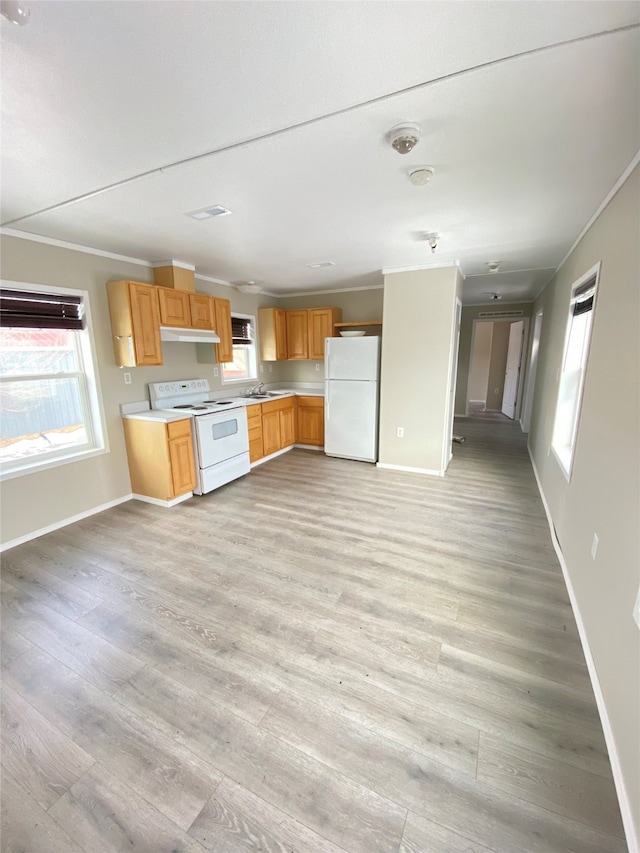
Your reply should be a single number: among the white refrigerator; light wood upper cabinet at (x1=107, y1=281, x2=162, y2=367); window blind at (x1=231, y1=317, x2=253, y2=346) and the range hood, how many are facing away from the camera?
0

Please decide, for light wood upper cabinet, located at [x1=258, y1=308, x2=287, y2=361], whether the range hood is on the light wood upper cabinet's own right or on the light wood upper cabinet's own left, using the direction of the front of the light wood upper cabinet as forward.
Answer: on the light wood upper cabinet's own right

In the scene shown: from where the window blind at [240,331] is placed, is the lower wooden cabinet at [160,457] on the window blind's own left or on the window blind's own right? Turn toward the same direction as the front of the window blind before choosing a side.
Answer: on the window blind's own right

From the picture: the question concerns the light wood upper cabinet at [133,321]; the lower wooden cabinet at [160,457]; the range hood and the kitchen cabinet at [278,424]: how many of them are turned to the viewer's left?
0

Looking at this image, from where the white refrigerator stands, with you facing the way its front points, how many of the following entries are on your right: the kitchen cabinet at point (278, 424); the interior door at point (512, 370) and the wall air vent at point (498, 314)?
1

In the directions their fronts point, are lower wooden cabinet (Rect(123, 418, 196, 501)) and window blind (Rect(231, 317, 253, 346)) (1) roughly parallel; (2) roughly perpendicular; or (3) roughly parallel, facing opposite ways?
roughly parallel

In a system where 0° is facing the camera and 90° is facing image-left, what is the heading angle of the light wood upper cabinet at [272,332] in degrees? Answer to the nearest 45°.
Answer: approximately 315°

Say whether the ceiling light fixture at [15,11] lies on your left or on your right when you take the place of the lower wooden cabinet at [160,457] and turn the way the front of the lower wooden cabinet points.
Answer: on your right

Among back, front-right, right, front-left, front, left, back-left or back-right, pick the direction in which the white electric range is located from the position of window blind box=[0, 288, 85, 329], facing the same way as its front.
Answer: front-left

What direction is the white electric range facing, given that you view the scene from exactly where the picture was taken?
facing the viewer and to the right of the viewer

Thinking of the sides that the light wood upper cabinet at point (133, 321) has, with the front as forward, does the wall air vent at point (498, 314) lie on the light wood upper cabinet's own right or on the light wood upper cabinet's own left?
on the light wood upper cabinet's own left

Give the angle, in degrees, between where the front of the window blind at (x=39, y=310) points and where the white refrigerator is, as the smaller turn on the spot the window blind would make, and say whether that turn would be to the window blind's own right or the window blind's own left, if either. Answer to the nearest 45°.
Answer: approximately 45° to the window blind's own left

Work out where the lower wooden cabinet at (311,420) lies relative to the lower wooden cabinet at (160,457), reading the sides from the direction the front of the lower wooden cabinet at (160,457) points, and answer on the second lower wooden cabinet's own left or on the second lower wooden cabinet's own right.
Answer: on the second lower wooden cabinet's own left

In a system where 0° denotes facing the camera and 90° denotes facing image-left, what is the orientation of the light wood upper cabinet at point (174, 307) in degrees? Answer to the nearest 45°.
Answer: approximately 315°
